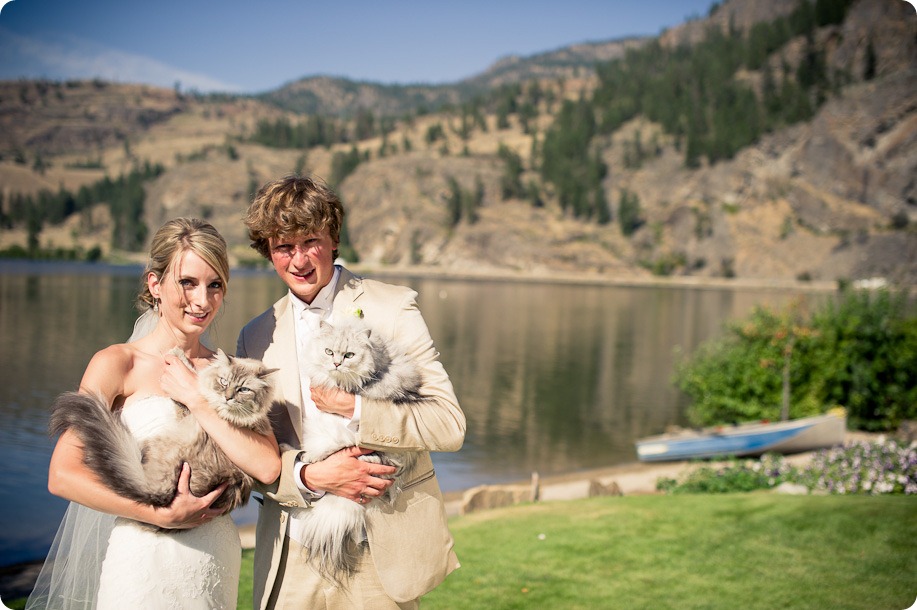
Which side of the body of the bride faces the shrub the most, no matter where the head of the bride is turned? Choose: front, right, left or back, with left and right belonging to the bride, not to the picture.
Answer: left

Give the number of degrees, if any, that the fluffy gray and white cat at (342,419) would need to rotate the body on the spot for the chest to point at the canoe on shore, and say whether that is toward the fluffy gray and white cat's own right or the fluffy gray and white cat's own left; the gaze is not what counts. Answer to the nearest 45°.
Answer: approximately 180°

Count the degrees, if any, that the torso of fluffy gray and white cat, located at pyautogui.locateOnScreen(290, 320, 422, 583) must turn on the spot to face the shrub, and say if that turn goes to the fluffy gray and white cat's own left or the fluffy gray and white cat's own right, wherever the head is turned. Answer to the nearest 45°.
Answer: approximately 180°

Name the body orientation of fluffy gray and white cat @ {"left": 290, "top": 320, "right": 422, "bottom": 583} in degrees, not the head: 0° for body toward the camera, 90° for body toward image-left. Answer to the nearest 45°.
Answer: approximately 45°

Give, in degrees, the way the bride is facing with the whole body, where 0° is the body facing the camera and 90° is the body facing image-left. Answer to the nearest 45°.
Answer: approximately 315°

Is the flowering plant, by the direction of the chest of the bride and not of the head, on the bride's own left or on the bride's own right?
on the bride's own left

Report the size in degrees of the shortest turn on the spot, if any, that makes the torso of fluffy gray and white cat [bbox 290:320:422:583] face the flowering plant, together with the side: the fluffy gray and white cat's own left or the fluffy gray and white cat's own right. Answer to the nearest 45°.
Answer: approximately 180°
